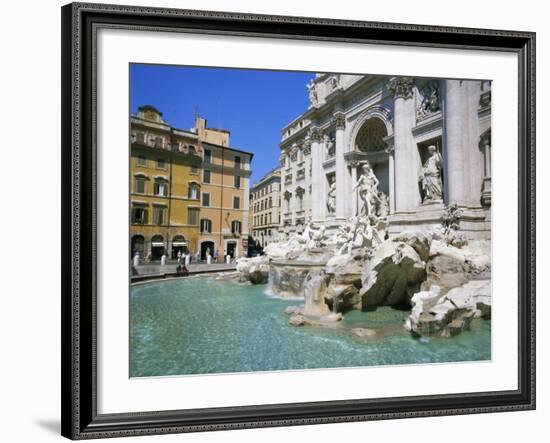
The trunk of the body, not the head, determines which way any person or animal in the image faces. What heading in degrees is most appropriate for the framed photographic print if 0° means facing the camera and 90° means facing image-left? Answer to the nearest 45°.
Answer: approximately 315°
